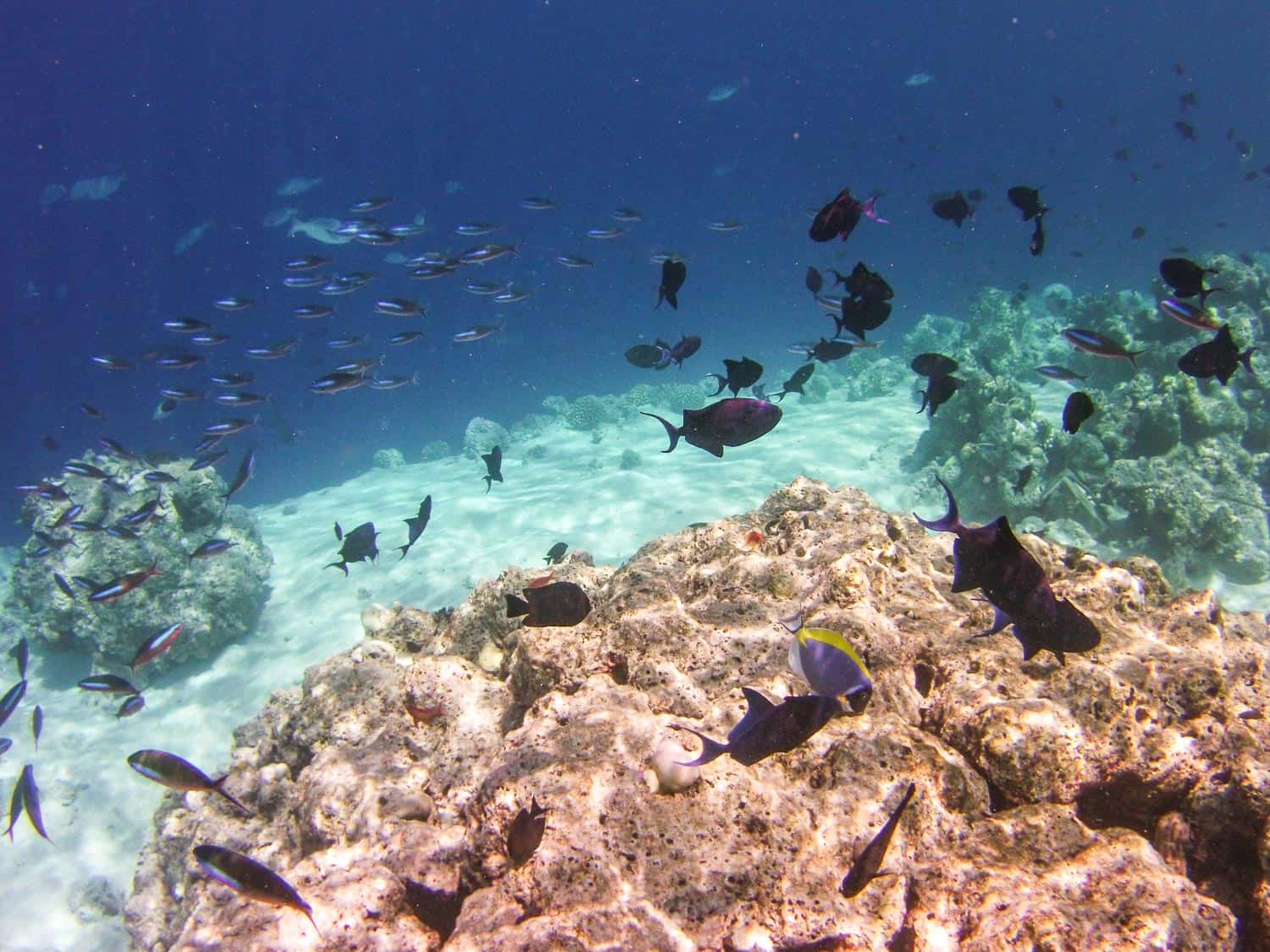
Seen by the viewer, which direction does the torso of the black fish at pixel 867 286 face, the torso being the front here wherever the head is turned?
to the viewer's right

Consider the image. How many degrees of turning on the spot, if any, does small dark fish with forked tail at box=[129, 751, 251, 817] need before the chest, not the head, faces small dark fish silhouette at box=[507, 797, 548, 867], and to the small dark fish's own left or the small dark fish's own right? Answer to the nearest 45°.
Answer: approximately 135° to the small dark fish's own left

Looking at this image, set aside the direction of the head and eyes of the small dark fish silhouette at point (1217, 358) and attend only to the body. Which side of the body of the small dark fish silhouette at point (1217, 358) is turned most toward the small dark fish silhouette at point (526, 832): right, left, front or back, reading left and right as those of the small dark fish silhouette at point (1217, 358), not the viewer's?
left

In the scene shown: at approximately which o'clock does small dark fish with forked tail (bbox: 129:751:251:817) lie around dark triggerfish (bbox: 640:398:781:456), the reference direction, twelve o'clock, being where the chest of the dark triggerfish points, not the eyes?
The small dark fish with forked tail is roughly at 5 o'clock from the dark triggerfish.

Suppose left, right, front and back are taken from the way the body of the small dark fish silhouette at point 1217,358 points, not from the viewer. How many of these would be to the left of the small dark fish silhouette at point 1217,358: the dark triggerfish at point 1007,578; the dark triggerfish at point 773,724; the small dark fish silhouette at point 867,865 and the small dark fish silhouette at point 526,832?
4

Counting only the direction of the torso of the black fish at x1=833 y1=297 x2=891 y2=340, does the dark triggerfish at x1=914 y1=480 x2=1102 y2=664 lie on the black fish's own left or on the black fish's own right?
on the black fish's own right

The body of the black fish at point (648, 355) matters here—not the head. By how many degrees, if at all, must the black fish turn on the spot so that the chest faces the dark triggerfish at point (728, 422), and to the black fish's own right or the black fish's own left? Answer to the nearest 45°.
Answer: approximately 90° to the black fish's own left

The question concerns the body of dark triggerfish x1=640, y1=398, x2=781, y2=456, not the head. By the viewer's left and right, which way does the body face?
facing to the right of the viewer

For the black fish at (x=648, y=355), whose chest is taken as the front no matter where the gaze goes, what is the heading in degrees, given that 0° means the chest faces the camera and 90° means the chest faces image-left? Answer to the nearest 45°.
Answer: approximately 90°

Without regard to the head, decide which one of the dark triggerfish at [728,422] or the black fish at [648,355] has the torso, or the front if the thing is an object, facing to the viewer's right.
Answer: the dark triggerfish

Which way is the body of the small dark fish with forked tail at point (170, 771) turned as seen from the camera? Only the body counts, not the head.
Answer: to the viewer's left

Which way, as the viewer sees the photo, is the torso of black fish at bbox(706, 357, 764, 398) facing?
to the viewer's right

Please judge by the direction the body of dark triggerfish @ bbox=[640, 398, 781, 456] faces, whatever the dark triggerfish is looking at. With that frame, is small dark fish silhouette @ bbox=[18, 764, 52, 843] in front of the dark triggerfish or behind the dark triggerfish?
behind

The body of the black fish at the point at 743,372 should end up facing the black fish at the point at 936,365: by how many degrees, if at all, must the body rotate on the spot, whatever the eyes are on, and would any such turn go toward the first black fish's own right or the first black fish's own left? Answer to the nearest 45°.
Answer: approximately 45° to the first black fish's own left

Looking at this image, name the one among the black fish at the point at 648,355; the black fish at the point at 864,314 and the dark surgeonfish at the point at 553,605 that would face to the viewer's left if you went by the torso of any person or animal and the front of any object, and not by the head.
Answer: the black fish at the point at 648,355

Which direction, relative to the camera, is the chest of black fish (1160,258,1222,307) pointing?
to the viewer's left
